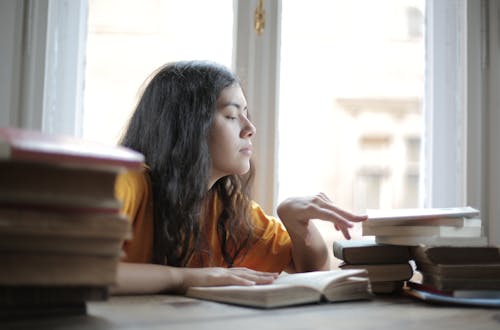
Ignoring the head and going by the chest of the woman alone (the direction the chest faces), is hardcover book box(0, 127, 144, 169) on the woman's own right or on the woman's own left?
on the woman's own right

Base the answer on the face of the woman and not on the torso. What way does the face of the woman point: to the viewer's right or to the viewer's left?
to the viewer's right

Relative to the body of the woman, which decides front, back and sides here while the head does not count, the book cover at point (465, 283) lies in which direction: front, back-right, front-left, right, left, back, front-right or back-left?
front

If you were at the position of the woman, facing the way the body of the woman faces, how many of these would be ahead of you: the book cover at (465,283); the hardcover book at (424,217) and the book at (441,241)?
3

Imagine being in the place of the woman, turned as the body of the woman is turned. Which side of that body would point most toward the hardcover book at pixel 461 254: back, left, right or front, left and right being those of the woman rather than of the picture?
front

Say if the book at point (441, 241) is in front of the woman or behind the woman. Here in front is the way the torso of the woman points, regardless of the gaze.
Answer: in front

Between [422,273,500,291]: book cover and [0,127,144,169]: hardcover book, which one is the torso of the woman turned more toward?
the book cover

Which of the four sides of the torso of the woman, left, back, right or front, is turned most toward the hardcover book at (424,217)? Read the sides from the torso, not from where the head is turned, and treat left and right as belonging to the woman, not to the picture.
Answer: front

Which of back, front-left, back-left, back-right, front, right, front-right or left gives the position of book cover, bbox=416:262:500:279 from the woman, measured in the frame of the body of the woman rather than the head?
front

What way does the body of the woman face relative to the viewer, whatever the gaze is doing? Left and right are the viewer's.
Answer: facing the viewer and to the right of the viewer
